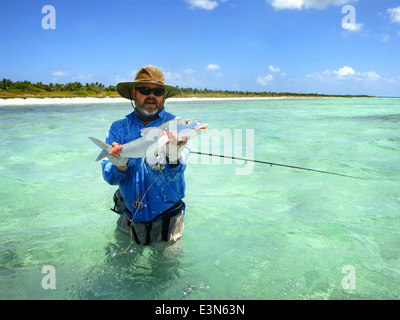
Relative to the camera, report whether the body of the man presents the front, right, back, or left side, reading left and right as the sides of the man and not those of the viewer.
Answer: front
